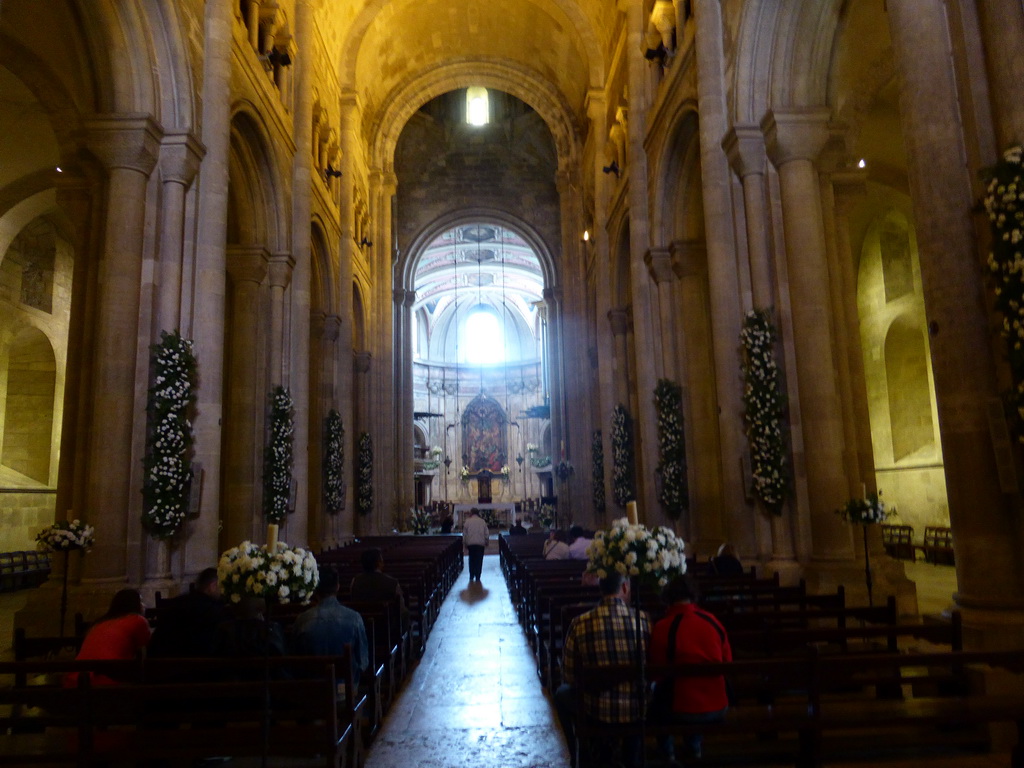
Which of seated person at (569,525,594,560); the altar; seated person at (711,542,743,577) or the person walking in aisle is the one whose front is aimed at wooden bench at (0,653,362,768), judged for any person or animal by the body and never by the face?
the altar

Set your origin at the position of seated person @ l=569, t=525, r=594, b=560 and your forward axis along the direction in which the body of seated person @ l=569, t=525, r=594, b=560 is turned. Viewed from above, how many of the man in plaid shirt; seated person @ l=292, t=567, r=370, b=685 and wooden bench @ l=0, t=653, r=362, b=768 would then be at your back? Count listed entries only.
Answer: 3

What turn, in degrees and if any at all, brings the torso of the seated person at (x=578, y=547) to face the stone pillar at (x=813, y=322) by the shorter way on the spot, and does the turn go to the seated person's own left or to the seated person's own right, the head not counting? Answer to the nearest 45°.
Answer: approximately 135° to the seated person's own right

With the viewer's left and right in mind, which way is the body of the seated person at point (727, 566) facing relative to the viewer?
facing away from the viewer

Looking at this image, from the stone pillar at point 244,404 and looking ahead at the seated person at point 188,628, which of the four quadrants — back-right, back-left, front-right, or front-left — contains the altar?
back-left

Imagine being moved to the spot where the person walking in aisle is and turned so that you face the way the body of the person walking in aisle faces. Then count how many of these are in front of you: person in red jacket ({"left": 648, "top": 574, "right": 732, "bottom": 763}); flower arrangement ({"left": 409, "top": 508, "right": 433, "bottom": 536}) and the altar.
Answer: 2

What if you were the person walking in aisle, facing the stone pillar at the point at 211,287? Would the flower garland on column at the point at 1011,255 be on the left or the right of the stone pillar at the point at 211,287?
left

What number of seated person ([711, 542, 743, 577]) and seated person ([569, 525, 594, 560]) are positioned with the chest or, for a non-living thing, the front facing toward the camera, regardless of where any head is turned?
0

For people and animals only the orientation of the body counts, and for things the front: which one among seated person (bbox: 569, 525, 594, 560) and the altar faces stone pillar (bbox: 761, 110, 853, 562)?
the altar

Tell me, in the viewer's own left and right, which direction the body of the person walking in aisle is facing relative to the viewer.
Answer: facing away from the viewer

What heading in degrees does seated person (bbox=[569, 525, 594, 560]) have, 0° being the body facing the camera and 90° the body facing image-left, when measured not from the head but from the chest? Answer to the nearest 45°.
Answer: approximately 180°

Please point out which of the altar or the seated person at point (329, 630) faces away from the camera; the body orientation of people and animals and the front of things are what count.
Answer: the seated person

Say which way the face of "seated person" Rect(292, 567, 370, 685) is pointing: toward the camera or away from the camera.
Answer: away from the camera

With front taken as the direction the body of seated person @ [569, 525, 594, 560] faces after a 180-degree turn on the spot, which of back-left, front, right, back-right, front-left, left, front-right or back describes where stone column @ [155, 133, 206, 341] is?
front-right

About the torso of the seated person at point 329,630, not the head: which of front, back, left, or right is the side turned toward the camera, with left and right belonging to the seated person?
back

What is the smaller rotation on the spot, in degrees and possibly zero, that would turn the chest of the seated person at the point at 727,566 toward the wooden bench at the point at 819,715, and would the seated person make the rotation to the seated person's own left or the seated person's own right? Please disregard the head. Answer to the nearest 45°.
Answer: approximately 180°

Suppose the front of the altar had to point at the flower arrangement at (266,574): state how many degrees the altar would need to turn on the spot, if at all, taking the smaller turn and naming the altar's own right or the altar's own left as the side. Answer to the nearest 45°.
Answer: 0° — it already faces it

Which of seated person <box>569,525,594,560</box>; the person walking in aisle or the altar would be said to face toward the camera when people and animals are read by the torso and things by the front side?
the altar

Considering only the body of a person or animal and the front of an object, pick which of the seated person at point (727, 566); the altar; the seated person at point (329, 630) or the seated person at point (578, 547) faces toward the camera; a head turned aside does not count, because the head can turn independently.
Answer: the altar
